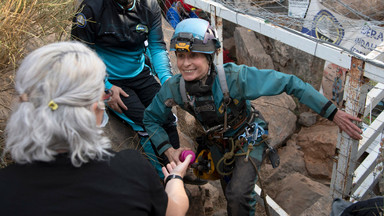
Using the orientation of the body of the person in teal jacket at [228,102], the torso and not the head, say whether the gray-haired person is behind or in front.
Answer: in front

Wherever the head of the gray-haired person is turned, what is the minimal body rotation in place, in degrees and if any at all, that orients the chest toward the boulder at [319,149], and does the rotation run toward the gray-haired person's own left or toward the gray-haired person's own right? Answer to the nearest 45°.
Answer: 0° — they already face it

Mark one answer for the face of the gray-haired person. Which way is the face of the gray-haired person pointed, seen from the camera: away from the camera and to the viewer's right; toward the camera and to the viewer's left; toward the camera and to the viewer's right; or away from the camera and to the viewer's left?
away from the camera and to the viewer's right

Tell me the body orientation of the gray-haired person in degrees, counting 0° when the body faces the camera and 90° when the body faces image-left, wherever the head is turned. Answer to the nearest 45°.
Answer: approximately 225°

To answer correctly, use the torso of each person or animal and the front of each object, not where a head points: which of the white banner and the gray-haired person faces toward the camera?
the white banner

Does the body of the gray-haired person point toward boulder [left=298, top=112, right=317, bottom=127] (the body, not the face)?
yes

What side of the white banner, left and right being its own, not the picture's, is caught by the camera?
front

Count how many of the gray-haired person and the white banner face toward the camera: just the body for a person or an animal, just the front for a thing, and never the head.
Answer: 1

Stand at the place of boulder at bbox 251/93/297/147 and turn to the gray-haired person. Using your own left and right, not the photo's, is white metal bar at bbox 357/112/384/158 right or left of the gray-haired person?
left

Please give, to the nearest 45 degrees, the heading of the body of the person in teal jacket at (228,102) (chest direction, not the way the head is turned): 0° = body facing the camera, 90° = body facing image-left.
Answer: approximately 45°
